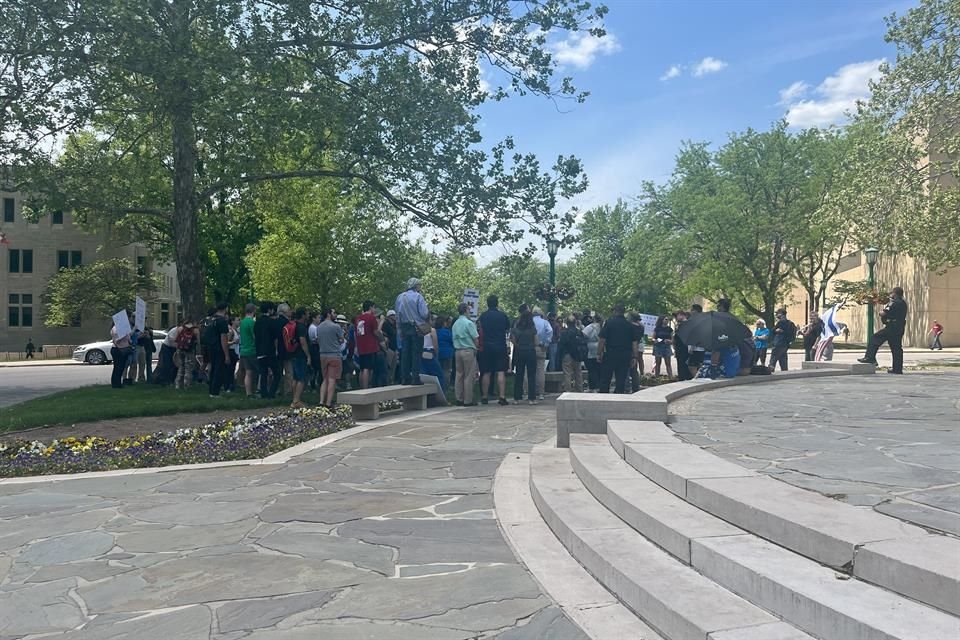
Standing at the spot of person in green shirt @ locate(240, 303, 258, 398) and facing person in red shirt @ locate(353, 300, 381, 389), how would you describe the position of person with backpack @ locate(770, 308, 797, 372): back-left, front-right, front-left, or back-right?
front-left

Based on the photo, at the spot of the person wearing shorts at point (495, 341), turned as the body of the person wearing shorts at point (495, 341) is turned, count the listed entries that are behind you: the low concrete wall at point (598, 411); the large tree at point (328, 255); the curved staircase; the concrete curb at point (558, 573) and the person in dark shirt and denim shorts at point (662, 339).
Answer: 3

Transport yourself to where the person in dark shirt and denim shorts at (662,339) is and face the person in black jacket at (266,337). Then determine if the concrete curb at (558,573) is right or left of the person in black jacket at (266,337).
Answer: left

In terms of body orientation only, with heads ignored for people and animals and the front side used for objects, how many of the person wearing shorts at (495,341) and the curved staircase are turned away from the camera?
1

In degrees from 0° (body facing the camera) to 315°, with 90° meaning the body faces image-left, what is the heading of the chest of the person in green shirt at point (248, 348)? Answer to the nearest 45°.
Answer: approximately 225°

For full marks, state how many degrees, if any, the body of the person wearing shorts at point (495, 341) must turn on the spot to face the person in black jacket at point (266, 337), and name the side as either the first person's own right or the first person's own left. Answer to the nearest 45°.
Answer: approximately 90° to the first person's own left

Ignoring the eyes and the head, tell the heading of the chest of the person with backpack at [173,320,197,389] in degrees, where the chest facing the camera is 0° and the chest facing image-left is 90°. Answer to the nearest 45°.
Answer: approximately 225°

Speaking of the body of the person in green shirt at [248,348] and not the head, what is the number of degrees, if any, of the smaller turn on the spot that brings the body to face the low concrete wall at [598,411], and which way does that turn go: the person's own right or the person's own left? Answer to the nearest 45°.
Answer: approximately 90° to the person's own right

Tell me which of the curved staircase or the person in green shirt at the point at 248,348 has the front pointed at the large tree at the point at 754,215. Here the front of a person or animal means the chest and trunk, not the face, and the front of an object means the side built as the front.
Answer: the person in green shirt

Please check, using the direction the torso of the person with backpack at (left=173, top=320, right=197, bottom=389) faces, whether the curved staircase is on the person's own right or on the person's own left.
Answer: on the person's own right

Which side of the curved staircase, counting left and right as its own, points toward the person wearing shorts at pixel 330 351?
right

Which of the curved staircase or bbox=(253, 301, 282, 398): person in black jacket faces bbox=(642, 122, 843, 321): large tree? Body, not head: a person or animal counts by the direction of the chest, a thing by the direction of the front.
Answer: the person in black jacket

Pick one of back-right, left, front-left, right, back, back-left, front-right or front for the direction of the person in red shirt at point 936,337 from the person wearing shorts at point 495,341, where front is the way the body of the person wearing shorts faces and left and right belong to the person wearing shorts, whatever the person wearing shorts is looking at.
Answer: front-right

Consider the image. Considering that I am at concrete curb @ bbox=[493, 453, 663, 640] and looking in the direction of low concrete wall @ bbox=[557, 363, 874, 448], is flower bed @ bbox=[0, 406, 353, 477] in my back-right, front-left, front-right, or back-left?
front-left

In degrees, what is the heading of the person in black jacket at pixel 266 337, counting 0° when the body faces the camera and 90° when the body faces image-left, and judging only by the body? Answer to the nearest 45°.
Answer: approximately 225°

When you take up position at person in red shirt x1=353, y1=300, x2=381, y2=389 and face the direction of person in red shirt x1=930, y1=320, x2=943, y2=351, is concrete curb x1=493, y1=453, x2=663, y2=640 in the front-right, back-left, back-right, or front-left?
back-right

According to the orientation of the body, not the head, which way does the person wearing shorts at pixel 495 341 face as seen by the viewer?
away from the camera
